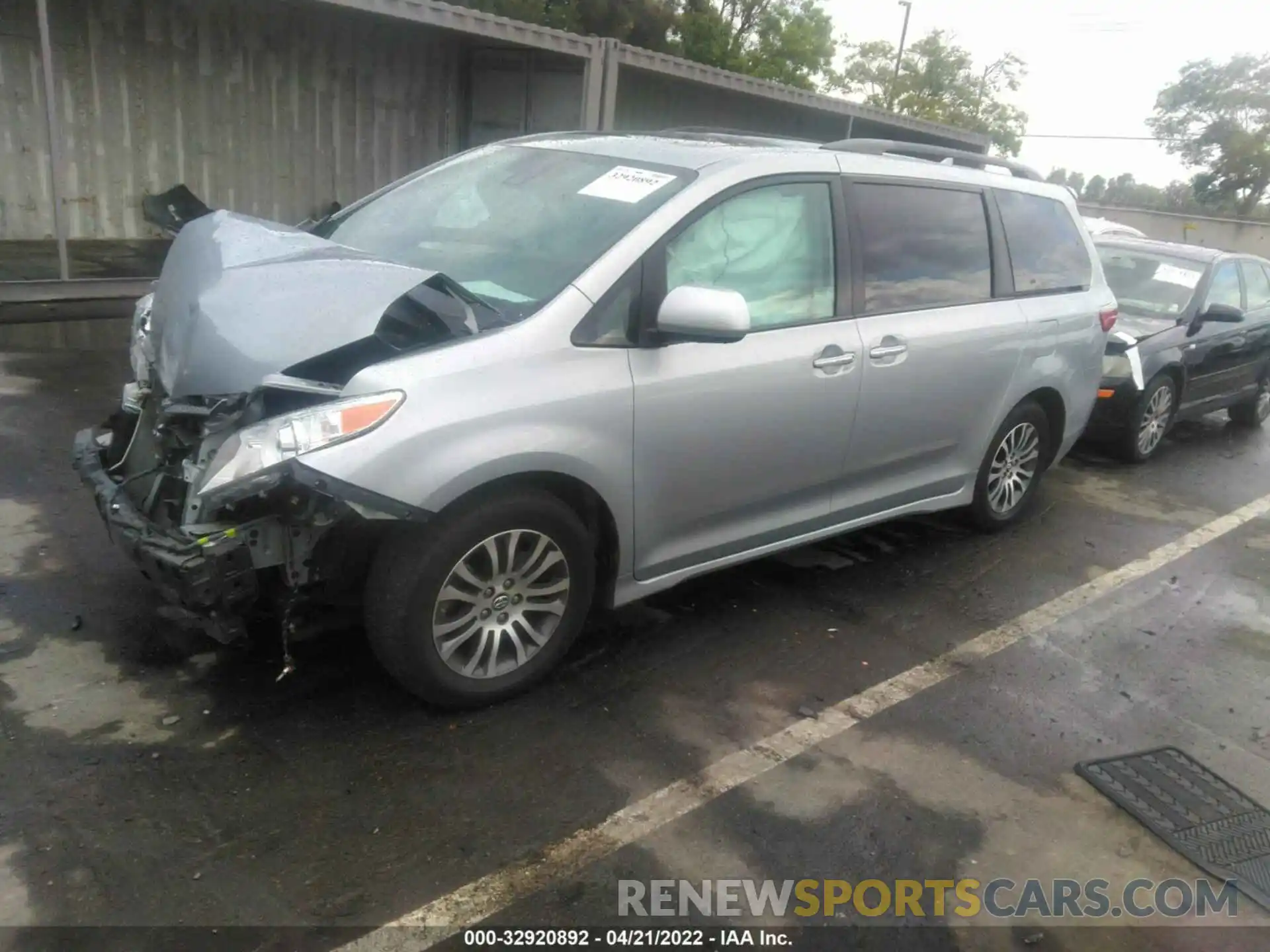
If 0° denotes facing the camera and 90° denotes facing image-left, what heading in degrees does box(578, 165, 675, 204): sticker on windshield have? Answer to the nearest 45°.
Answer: approximately 45°

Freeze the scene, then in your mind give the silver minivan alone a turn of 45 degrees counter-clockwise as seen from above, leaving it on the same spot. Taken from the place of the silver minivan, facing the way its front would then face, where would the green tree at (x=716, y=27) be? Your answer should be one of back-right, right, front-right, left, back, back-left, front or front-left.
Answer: back

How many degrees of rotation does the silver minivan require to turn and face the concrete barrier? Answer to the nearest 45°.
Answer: approximately 180°

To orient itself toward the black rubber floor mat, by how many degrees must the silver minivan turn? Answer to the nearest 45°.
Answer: approximately 135° to its left

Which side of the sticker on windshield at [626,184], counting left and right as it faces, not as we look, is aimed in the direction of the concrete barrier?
back

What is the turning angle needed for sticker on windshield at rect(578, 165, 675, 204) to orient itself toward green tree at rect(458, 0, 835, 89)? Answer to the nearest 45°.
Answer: approximately 135° to its right

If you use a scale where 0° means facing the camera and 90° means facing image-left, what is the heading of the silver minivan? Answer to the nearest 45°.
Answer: approximately 45°
